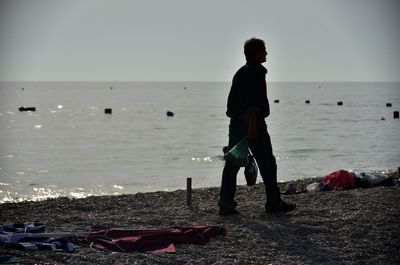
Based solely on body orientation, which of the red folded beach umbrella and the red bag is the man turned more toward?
the red bag

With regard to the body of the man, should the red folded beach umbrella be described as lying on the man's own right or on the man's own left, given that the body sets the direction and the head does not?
on the man's own right

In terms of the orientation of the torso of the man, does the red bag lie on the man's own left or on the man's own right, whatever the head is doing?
on the man's own left

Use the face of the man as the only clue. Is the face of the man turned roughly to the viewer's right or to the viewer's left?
to the viewer's right

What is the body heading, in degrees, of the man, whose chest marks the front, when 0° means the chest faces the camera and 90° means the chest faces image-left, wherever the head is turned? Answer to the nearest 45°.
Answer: approximately 270°
